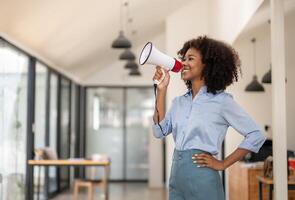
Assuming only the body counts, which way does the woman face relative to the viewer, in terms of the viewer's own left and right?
facing the viewer and to the left of the viewer

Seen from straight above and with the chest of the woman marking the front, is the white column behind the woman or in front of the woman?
behind
